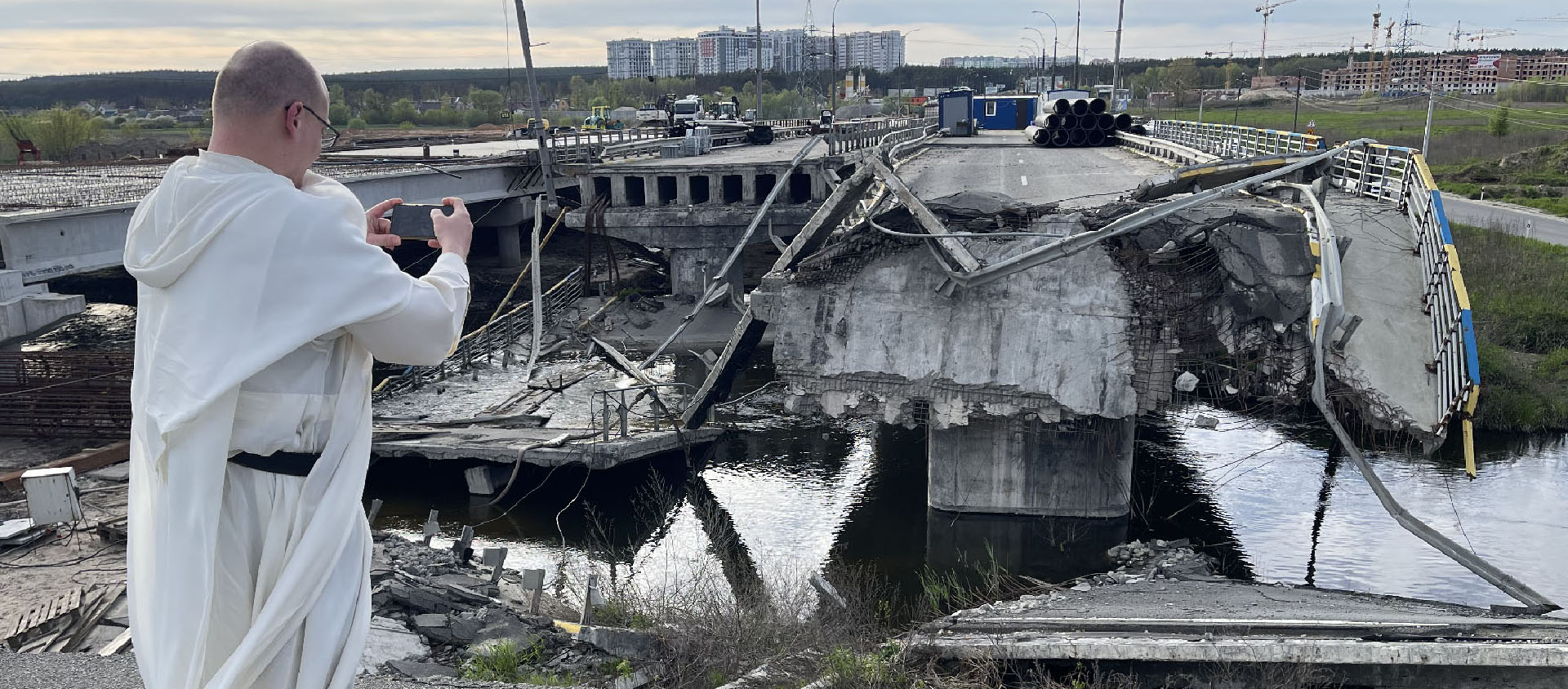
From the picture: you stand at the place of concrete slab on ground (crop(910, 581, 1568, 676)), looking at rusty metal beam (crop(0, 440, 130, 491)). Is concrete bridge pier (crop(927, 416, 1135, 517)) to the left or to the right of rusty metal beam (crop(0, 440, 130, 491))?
right

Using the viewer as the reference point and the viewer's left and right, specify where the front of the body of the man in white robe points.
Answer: facing away from the viewer and to the right of the viewer

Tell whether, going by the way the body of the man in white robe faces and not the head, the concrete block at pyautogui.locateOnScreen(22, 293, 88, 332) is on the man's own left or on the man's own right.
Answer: on the man's own left

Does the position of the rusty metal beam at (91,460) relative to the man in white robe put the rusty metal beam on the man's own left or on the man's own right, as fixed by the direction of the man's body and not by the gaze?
on the man's own left

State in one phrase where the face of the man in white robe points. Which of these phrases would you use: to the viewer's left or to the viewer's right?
to the viewer's right

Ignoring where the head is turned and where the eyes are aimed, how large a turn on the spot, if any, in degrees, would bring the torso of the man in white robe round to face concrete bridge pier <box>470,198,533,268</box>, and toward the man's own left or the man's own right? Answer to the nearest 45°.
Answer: approximately 45° to the man's own left

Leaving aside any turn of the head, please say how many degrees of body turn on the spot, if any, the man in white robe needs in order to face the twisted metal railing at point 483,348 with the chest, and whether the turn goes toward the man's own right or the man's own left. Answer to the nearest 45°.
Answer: approximately 45° to the man's own left
